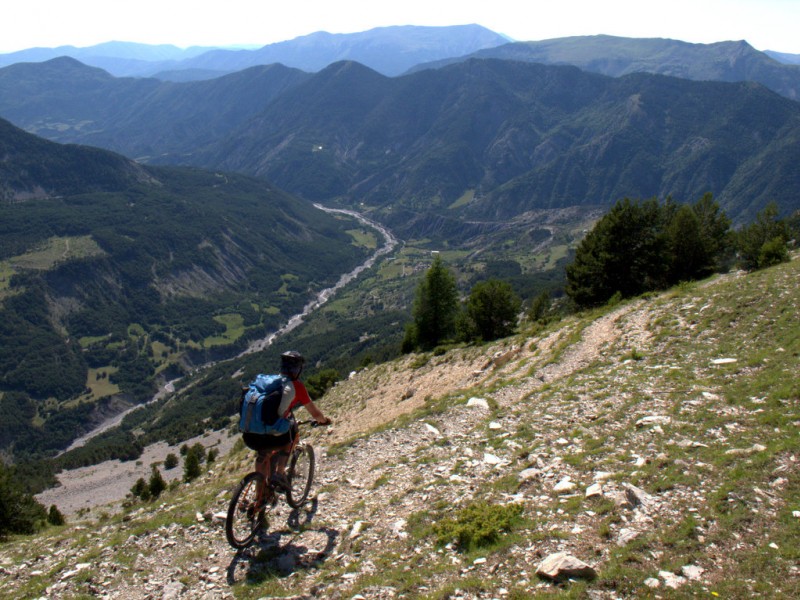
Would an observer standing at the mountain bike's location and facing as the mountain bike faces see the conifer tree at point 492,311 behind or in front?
in front

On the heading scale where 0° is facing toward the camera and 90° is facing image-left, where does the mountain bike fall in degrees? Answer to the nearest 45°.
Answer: approximately 225°

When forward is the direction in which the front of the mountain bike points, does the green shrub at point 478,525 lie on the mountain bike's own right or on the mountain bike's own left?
on the mountain bike's own right
